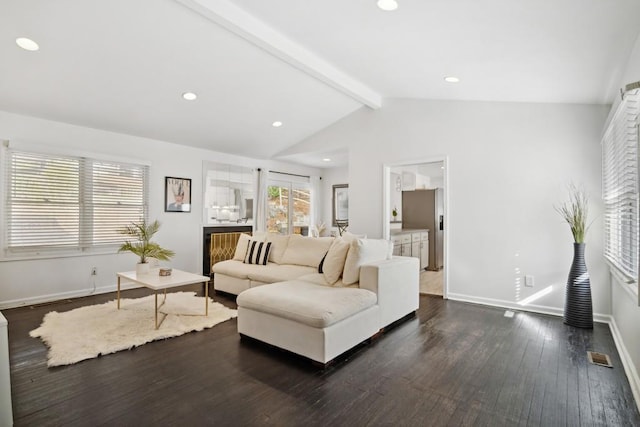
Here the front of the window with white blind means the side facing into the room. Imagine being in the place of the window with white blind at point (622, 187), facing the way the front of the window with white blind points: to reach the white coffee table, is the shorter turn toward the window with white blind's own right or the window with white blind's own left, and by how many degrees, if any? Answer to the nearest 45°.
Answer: approximately 45° to the window with white blind's own left

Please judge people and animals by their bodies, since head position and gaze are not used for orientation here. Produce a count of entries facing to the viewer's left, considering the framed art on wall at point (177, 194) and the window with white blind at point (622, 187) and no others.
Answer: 1

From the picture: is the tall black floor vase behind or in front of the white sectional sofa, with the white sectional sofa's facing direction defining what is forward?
behind

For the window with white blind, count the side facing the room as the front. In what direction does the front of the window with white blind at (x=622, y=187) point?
to the viewer's left

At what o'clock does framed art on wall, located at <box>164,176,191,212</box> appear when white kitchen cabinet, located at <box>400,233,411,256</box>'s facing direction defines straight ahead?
The framed art on wall is roughly at 1 o'clock from the white kitchen cabinet.

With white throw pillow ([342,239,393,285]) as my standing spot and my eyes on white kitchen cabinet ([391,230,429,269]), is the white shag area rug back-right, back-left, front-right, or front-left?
back-left

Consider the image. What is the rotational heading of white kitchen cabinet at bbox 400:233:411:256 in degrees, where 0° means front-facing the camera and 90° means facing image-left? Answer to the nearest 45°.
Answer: approximately 45°
